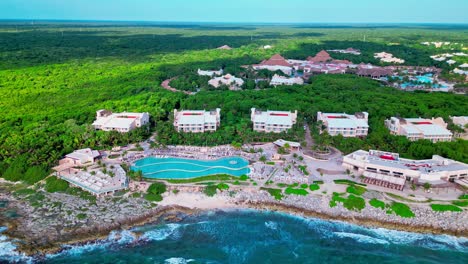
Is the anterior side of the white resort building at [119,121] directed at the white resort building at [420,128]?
no

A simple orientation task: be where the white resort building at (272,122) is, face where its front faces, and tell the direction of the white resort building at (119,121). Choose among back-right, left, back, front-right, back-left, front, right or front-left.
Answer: right

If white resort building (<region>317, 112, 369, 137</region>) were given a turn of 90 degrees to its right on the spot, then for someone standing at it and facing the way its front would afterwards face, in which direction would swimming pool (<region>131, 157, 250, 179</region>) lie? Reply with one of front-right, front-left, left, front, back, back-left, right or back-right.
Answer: front-left

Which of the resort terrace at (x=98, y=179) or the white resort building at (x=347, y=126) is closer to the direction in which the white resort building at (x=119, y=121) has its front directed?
the resort terrace

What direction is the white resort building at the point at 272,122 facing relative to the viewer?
toward the camera

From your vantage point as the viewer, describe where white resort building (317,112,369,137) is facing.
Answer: facing the viewer

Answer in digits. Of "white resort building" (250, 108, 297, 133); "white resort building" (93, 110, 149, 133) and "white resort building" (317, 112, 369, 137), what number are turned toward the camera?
3

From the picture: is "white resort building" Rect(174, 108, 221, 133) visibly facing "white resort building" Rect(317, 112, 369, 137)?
no

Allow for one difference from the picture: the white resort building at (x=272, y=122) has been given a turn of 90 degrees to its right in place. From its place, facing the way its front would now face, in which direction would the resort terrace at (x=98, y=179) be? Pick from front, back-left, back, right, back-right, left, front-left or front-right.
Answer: front-left

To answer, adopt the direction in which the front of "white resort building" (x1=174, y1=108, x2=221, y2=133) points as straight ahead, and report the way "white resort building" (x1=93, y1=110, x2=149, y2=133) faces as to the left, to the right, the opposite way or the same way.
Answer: the same way

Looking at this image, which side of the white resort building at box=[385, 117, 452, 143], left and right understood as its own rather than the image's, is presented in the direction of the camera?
front

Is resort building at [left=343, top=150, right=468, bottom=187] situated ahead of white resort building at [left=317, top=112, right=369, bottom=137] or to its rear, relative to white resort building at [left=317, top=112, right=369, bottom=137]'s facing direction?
ahead

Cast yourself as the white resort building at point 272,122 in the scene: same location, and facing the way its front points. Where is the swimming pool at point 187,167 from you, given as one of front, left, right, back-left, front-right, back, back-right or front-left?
front-right

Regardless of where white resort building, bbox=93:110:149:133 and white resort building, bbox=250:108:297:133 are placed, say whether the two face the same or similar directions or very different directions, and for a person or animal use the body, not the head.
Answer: same or similar directions

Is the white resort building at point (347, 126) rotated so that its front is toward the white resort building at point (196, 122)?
no

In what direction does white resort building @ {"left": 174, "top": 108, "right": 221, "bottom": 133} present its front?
toward the camera

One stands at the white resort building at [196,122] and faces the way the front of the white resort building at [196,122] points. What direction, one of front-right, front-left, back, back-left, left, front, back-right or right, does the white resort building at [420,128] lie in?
left
